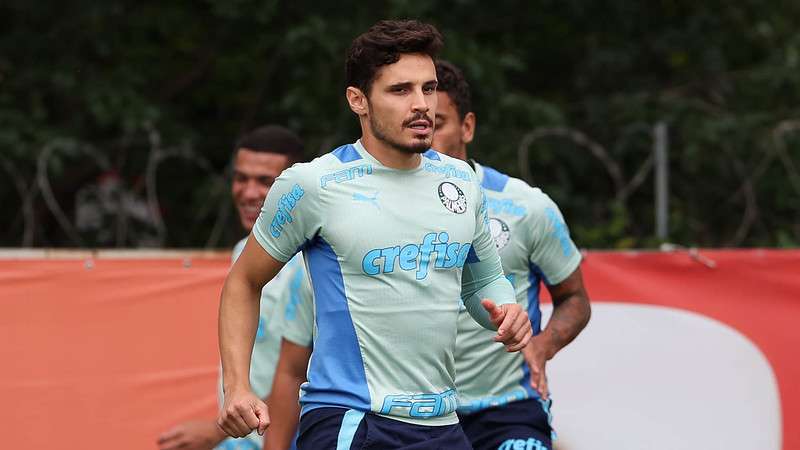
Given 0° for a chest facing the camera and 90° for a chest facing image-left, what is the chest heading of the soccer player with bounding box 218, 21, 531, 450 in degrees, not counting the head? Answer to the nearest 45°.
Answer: approximately 315°

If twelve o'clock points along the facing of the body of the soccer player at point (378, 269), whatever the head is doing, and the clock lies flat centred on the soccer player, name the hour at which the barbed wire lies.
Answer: The barbed wire is roughly at 7 o'clock from the soccer player.

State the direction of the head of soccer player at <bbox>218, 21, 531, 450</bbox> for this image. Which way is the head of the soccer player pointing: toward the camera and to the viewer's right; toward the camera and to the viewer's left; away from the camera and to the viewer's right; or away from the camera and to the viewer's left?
toward the camera and to the viewer's right
